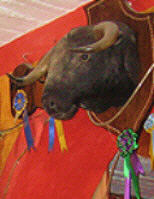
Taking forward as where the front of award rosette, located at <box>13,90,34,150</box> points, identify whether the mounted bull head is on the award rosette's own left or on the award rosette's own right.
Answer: on the award rosette's own left

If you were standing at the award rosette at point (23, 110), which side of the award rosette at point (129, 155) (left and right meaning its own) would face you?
right

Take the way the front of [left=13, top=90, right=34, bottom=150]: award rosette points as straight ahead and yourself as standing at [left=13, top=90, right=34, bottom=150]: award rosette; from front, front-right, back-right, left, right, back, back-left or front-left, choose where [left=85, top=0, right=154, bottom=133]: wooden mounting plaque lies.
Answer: left

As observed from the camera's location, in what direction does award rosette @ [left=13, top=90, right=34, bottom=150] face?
facing the viewer and to the left of the viewer

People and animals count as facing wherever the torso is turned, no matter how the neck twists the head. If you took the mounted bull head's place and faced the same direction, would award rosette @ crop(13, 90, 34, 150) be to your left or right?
on your right

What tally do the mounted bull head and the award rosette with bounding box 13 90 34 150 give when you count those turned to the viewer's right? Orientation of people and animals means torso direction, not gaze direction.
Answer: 0

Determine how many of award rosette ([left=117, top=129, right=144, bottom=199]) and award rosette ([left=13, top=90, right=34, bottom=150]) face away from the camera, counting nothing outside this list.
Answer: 0

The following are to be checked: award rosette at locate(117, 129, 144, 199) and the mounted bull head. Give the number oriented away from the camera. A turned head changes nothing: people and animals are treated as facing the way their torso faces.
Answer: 0

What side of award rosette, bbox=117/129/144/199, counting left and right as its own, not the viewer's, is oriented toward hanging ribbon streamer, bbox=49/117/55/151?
right

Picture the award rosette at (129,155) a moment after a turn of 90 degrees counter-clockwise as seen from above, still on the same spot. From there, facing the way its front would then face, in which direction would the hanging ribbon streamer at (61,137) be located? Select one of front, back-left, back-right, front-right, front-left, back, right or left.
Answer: back
